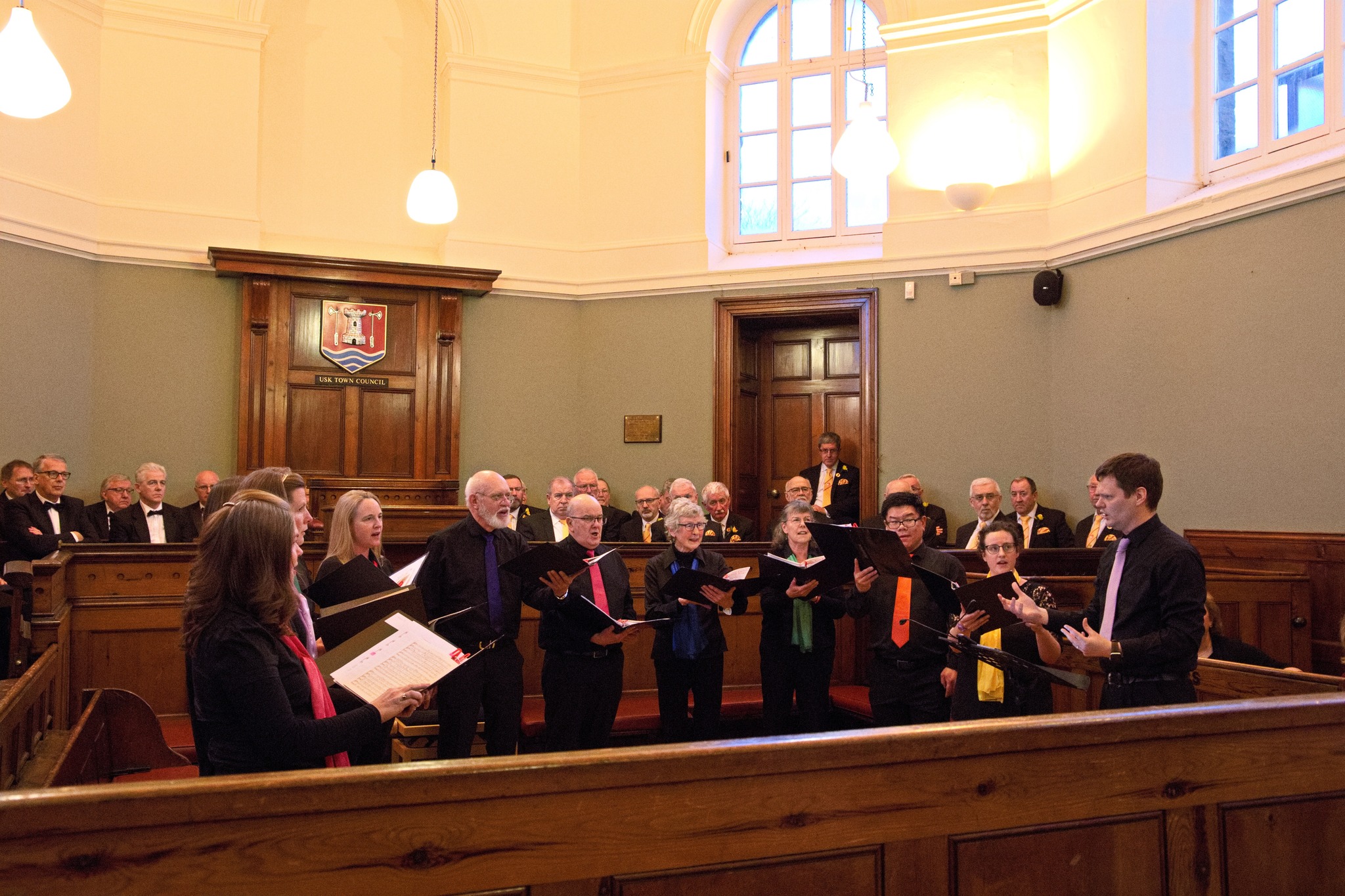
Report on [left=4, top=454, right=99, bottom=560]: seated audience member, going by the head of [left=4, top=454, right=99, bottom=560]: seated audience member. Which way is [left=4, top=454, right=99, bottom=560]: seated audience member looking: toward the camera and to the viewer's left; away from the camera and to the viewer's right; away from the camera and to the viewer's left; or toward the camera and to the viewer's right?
toward the camera and to the viewer's right

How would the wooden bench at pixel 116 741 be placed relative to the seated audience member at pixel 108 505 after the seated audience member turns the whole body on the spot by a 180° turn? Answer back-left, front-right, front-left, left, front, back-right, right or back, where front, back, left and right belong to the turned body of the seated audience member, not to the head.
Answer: back-left

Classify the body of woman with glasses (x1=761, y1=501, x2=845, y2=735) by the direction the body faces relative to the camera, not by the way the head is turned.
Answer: toward the camera

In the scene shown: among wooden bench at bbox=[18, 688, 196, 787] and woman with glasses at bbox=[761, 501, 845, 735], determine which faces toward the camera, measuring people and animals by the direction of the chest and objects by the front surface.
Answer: the woman with glasses

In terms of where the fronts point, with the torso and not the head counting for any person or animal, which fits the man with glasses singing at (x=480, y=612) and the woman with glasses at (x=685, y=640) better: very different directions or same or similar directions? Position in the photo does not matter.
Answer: same or similar directions

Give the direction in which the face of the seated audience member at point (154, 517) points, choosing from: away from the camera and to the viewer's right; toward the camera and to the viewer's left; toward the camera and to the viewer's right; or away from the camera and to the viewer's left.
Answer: toward the camera and to the viewer's right

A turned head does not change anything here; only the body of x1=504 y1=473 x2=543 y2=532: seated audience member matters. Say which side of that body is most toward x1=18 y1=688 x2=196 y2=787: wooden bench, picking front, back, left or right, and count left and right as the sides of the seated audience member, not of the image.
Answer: front

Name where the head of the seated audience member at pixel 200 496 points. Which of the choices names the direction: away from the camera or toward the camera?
toward the camera

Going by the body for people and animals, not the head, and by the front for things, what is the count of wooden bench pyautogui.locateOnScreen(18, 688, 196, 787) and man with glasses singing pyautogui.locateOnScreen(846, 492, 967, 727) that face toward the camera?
1

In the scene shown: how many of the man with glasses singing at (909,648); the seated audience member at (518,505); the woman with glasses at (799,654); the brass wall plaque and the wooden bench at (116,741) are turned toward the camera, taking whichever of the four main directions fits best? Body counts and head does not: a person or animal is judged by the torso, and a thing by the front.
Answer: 4

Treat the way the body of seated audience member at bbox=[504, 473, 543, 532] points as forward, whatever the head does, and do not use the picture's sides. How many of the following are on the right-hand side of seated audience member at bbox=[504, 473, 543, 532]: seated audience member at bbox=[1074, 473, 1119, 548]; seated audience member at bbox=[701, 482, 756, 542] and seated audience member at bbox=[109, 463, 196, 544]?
1

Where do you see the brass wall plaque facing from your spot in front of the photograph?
facing the viewer

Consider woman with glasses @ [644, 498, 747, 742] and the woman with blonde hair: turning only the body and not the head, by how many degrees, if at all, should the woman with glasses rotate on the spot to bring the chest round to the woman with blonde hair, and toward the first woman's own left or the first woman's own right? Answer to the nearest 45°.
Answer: approximately 90° to the first woman's own right

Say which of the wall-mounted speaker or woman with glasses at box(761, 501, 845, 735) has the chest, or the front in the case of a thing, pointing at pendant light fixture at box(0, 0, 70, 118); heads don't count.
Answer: the wall-mounted speaker

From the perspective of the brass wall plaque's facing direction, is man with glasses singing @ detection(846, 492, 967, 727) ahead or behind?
ahead

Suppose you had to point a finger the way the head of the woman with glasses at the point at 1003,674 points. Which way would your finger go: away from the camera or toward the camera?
toward the camera

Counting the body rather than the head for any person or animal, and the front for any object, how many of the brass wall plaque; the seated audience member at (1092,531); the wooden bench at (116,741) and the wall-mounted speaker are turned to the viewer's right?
1

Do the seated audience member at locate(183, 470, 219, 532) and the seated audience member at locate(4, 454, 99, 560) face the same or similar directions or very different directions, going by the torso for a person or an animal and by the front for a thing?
same or similar directions

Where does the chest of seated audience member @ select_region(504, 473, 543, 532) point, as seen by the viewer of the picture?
toward the camera

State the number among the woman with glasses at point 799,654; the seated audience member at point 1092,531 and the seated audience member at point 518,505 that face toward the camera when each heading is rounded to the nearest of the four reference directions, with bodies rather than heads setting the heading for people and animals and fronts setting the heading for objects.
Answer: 3
